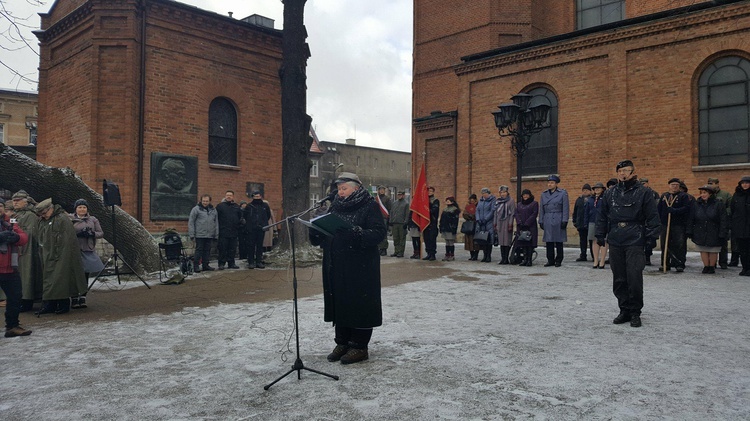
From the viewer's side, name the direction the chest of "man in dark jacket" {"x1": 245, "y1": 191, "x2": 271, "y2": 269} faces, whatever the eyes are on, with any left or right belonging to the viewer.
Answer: facing the viewer

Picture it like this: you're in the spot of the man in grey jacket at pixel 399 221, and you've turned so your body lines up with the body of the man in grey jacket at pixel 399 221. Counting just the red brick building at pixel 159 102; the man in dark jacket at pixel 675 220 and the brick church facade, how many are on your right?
1

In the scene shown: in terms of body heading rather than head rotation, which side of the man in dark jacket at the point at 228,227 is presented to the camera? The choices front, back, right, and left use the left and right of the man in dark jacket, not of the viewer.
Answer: front

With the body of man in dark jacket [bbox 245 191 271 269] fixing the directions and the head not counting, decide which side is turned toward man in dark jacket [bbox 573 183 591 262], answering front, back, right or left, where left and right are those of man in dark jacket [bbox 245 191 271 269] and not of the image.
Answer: left

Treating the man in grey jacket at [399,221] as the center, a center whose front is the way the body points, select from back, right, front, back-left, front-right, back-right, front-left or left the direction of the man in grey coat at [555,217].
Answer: front-left

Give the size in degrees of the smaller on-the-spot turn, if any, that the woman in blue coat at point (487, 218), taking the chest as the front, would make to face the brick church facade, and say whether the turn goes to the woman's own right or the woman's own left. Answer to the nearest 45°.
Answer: approximately 180°

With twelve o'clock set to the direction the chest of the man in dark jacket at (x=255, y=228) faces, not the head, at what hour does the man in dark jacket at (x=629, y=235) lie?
the man in dark jacket at (x=629, y=235) is roughly at 11 o'clock from the man in dark jacket at (x=255, y=228).

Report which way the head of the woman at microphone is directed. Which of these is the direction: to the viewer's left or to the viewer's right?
to the viewer's left

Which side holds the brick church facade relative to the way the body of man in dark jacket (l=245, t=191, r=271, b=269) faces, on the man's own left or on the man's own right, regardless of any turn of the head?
on the man's own left

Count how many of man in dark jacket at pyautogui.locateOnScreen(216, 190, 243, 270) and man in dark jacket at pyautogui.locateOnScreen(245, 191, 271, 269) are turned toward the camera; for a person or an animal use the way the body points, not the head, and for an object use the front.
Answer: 2

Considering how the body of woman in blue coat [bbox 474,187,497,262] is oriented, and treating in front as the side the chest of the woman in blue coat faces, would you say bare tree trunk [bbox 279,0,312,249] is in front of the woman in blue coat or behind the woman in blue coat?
in front

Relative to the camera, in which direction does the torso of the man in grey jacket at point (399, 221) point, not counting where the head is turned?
toward the camera

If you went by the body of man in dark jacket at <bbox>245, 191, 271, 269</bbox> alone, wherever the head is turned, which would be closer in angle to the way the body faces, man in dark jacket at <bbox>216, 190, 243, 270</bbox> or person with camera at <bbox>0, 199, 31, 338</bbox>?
the person with camera

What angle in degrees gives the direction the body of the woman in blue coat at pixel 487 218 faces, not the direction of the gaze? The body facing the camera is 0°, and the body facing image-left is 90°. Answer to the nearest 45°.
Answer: approximately 45°
